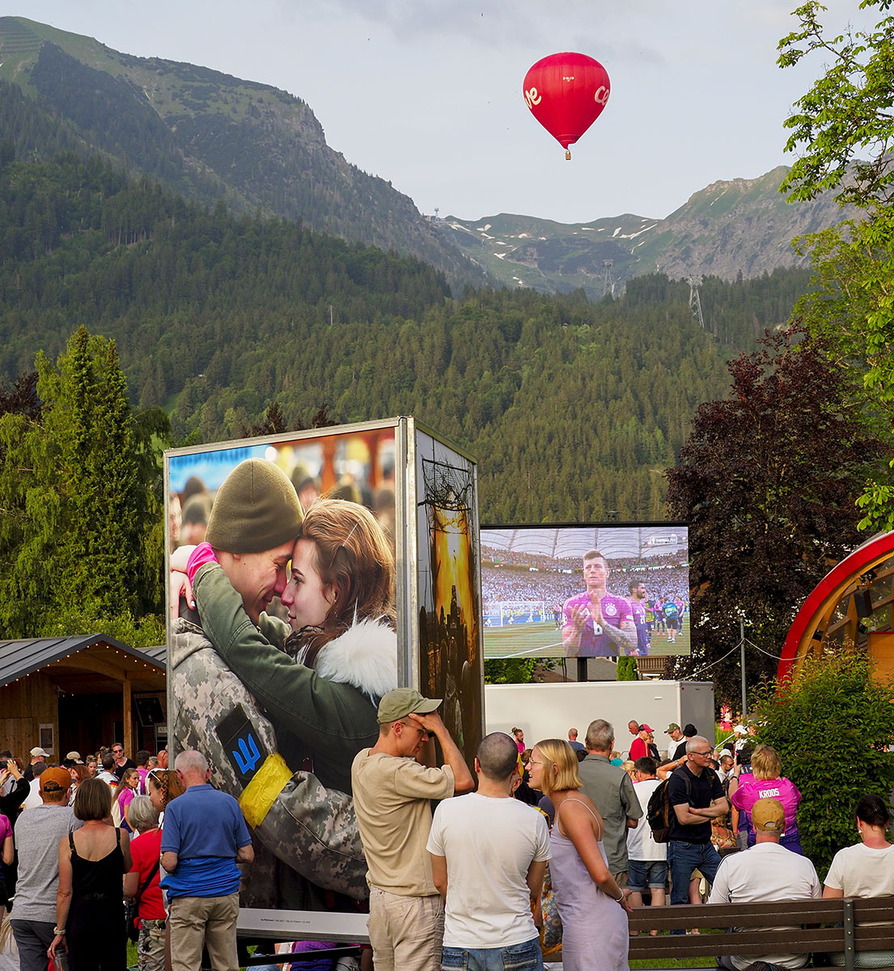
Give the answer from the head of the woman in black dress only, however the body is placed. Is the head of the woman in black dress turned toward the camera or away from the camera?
away from the camera

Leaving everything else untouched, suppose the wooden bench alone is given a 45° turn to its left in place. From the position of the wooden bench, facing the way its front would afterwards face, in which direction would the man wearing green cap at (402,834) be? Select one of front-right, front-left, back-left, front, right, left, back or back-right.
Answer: left

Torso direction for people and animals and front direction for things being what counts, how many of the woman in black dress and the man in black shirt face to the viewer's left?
0

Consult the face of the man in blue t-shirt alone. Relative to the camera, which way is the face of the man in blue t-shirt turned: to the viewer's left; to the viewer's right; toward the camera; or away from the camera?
away from the camera

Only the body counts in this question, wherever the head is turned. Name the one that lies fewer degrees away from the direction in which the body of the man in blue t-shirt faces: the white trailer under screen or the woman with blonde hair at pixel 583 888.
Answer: the white trailer under screen

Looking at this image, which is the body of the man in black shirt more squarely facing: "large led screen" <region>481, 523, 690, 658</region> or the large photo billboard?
the large photo billboard

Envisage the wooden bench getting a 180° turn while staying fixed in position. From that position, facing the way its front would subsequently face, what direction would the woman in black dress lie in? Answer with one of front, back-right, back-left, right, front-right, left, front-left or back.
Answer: right

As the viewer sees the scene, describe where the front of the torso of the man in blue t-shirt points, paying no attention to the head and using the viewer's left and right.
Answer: facing away from the viewer

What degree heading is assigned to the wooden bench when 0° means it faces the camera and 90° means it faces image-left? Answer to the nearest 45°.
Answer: approximately 180°

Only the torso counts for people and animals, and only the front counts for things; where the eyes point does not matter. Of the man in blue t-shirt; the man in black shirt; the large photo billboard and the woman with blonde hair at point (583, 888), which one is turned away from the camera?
the man in blue t-shirt
